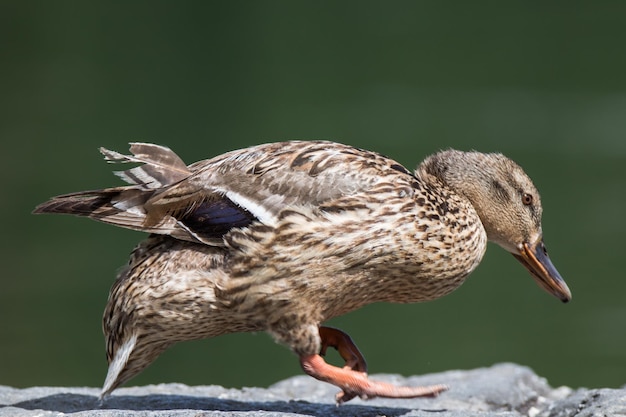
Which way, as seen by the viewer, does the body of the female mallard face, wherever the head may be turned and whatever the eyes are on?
to the viewer's right
